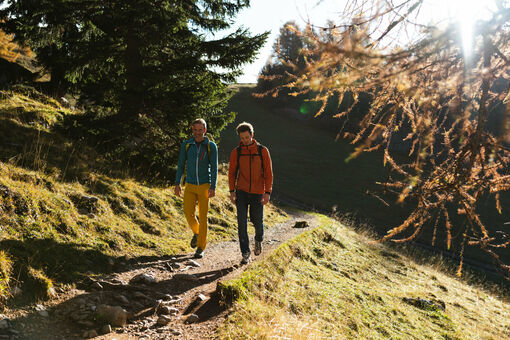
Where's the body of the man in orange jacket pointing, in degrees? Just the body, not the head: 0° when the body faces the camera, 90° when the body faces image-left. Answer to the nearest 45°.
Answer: approximately 0°

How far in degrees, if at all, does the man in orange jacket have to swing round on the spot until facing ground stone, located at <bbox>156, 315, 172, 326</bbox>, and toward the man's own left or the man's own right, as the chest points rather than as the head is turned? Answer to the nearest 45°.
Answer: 0° — they already face it

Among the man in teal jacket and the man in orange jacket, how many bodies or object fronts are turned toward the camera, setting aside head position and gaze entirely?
2

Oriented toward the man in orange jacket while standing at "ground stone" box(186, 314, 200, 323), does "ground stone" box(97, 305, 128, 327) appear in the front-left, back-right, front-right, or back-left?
back-left

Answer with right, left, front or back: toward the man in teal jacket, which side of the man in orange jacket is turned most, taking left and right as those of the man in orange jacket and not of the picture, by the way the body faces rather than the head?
right

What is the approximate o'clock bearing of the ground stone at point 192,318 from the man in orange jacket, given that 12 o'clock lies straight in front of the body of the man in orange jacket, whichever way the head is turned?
The ground stone is roughly at 12 o'clock from the man in orange jacket.

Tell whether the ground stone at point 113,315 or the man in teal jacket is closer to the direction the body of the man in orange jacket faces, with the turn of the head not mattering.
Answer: the ground stone

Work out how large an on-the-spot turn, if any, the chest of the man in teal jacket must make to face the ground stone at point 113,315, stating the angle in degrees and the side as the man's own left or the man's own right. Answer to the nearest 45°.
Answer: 0° — they already face it

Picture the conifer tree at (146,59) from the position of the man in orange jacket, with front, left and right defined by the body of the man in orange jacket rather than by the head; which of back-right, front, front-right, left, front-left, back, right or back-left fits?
back-right
